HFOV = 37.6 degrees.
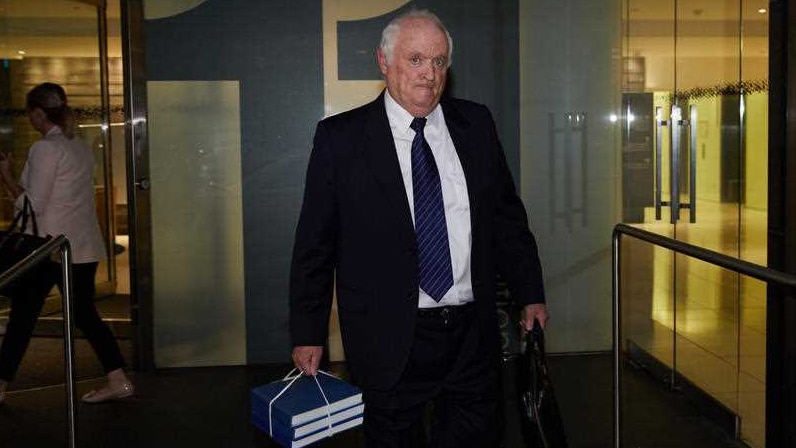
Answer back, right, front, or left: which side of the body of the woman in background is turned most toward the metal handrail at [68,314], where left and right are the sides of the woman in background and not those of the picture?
left

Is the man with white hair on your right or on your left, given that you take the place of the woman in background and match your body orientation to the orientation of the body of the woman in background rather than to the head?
on your left

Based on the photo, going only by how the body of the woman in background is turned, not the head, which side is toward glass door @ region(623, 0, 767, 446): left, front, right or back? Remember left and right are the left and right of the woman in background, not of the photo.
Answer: back

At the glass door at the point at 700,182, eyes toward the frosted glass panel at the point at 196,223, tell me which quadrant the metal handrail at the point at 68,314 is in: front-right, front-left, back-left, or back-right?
front-left

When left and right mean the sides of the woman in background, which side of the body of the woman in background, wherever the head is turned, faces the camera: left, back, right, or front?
left

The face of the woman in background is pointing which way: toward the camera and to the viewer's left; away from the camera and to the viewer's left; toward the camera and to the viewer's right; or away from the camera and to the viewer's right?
away from the camera and to the viewer's left

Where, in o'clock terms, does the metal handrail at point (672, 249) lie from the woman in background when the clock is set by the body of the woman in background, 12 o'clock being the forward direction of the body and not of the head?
The metal handrail is roughly at 8 o'clock from the woman in background.

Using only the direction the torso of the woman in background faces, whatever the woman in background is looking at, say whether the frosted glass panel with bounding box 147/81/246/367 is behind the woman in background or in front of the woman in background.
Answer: behind
